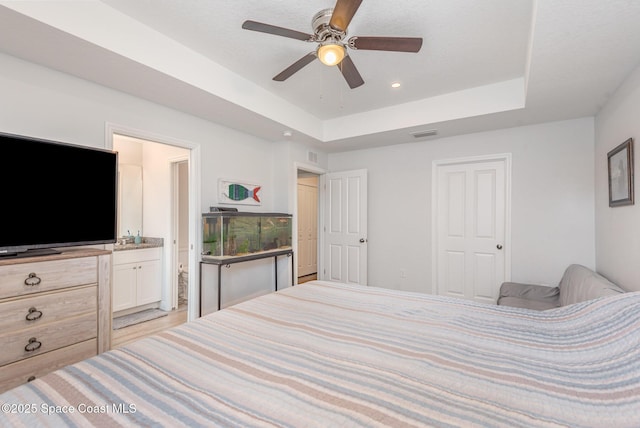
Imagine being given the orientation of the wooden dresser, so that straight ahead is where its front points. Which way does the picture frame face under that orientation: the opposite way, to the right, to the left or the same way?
the opposite way

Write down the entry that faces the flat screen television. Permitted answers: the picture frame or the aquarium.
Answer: the picture frame

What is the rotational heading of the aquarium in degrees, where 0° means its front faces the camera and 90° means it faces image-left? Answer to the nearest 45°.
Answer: approximately 315°

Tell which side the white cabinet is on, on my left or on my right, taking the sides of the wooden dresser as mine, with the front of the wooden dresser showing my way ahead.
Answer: on my left

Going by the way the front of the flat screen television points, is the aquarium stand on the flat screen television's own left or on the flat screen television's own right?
on the flat screen television's own left

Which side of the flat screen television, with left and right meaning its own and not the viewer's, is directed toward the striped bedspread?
front

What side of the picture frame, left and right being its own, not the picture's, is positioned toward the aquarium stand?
front

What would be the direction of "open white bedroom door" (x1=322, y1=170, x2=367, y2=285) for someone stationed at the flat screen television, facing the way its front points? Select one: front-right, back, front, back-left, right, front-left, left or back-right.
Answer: front-left

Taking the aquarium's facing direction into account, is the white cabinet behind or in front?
behind

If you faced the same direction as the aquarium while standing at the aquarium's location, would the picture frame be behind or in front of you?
in front

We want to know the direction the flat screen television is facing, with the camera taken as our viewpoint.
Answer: facing the viewer and to the right of the viewer
